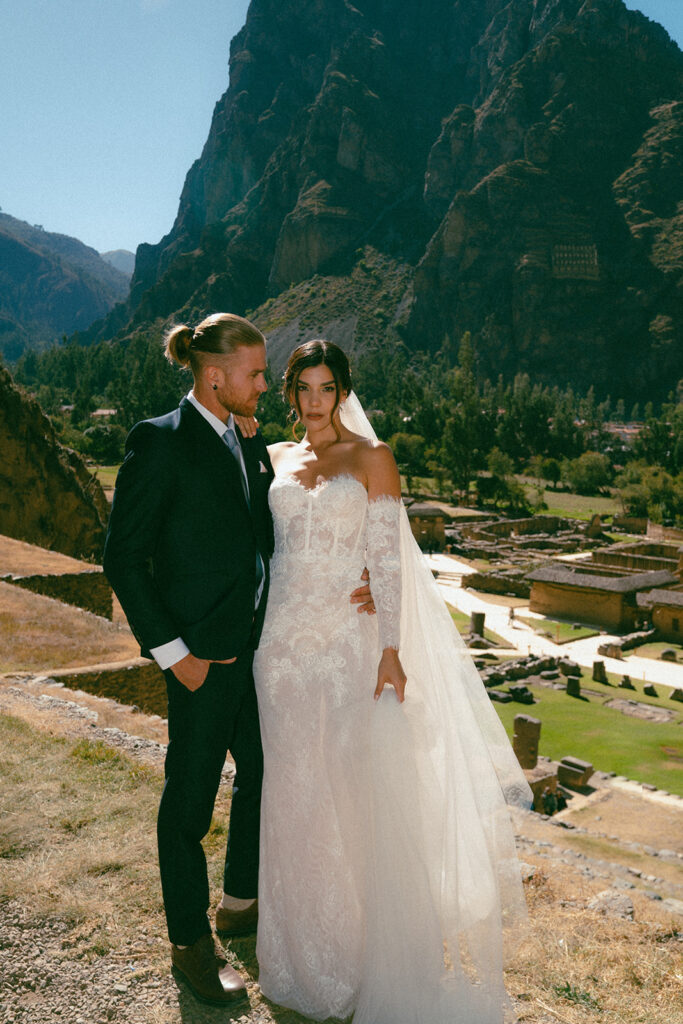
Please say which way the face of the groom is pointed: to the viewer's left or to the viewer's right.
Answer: to the viewer's right

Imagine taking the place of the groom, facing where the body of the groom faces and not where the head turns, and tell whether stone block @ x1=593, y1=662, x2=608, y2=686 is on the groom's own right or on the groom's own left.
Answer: on the groom's own left

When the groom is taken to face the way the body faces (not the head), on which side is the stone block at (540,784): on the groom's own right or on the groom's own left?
on the groom's own left

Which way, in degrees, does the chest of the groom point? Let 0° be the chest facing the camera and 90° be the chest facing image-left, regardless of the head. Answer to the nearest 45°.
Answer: approximately 315°

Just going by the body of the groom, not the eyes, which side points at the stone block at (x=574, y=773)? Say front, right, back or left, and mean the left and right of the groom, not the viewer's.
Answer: left

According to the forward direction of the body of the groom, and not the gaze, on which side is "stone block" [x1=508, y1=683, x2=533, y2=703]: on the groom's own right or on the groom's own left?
on the groom's own left

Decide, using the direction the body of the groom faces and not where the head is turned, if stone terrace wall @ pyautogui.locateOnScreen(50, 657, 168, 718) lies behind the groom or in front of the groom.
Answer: behind
